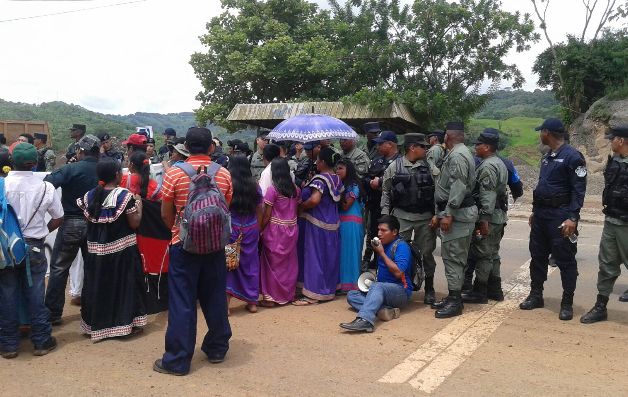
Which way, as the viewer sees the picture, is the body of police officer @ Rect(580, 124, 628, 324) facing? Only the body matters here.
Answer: to the viewer's left

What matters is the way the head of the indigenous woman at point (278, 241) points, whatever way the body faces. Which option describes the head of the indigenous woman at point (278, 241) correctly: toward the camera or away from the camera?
away from the camera

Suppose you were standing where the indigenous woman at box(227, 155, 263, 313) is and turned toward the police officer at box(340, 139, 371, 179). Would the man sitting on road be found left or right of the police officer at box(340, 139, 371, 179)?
right

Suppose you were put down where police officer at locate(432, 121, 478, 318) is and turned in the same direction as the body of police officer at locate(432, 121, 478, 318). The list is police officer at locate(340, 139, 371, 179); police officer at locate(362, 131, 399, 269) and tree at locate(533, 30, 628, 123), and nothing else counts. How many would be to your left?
0

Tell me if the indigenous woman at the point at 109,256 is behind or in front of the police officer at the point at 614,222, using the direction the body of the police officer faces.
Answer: in front

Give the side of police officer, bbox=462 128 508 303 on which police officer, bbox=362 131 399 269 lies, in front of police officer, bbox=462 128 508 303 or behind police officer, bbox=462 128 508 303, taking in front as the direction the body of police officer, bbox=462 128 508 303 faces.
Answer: in front

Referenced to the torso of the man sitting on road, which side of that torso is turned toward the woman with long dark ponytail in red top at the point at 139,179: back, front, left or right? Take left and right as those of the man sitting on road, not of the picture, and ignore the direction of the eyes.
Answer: front

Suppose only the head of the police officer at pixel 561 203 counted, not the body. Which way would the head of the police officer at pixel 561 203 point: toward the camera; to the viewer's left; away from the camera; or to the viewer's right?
to the viewer's left

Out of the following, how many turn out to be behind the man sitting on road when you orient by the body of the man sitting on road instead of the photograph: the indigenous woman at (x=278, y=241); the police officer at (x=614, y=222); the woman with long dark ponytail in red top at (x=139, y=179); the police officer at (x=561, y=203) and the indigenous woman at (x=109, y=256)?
2

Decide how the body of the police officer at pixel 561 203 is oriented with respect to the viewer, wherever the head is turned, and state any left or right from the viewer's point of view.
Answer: facing the viewer and to the left of the viewer

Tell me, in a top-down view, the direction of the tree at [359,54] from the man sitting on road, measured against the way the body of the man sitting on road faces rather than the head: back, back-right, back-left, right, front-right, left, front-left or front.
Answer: right

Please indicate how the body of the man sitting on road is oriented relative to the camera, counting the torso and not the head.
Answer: to the viewer's left

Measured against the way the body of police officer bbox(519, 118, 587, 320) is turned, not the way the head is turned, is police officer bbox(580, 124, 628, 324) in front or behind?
behind

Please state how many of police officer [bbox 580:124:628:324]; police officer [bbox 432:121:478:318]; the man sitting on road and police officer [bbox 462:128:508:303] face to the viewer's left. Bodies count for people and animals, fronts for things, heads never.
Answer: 4

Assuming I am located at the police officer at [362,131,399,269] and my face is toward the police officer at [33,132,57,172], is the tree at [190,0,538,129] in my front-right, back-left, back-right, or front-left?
front-right

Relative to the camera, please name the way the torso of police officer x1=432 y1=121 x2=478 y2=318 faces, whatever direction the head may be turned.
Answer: to the viewer's left

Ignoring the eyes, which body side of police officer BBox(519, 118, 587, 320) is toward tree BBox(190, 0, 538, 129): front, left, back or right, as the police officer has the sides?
right

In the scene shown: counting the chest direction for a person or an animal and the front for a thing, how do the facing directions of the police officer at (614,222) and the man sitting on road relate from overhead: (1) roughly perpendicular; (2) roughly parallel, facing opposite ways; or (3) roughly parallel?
roughly parallel

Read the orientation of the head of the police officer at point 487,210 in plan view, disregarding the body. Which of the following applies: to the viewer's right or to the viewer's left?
to the viewer's left

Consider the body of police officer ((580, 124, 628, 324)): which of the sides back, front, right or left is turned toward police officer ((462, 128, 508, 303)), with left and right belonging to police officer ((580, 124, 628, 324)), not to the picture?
front

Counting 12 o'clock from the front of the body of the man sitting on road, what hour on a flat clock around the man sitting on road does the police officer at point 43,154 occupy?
The police officer is roughly at 1 o'clock from the man sitting on road.

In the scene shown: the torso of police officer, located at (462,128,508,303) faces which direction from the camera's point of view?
to the viewer's left
